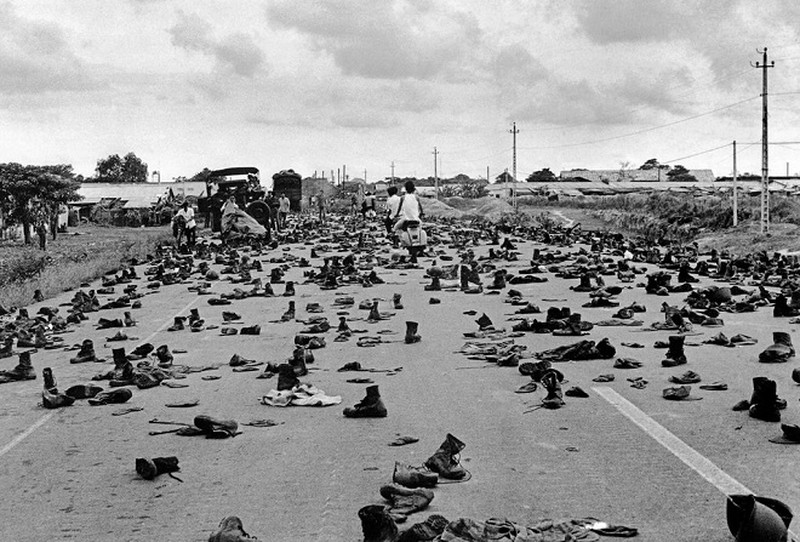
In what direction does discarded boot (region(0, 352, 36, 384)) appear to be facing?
to the viewer's left

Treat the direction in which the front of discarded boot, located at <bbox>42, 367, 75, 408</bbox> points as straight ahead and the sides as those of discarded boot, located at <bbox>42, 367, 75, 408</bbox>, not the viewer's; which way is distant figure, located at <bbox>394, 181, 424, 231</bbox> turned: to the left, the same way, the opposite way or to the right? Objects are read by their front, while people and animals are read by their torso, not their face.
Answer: to the left

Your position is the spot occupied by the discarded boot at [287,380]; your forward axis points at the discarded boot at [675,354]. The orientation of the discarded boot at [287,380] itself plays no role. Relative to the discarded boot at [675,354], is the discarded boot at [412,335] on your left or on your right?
left

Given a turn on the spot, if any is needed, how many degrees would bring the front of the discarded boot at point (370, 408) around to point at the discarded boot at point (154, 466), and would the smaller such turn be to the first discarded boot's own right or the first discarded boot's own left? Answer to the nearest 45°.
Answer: approximately 45° to the first discarded boot's own left

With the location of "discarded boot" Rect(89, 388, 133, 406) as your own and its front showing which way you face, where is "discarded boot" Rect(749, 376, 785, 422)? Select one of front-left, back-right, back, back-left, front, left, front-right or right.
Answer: front

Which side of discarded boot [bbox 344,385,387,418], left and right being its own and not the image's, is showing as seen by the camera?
left

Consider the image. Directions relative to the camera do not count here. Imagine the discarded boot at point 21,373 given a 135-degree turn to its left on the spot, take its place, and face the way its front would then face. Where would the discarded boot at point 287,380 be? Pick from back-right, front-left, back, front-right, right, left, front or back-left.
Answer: front

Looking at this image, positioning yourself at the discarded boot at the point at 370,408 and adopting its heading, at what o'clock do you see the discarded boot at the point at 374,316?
the discarded boot at the point at 374,316 is roughly at 3 o'clock from the discarded boot at the point at 370,408.

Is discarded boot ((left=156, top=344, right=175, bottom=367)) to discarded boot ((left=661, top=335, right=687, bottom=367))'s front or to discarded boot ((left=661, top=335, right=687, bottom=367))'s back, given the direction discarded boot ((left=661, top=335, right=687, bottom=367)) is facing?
to the front

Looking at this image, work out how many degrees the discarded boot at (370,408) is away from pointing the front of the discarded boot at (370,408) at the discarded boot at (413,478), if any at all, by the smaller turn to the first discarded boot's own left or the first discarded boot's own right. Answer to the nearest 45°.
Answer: approximately 90° to the first discarded boot's own left

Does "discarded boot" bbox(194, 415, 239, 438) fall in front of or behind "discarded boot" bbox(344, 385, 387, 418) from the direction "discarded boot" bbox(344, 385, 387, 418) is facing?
in front
